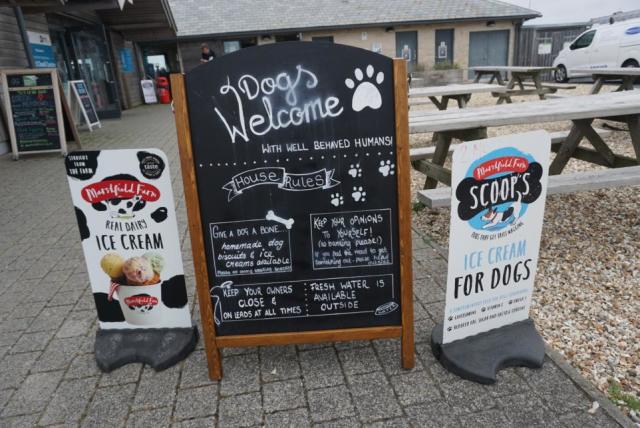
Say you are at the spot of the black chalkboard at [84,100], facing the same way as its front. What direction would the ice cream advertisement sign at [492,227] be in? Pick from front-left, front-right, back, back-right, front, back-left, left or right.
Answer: front

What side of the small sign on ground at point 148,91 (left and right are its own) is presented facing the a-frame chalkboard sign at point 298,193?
front

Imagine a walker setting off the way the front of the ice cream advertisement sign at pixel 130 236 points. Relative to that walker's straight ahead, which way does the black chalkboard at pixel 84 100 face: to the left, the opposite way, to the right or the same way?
the same way

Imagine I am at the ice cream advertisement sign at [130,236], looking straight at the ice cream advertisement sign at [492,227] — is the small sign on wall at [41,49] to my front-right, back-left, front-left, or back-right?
back-left

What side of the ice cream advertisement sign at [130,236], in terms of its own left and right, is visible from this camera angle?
front

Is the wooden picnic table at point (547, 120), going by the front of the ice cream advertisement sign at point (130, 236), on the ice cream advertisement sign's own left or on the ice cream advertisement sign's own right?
on the ice cream advertisement sign's own left

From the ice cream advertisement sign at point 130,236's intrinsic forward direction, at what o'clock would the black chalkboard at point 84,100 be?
The black chalkboard is roughly at 6 o'clock from the ice cream advertisement sign.

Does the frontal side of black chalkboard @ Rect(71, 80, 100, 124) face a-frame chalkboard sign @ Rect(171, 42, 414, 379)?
yes

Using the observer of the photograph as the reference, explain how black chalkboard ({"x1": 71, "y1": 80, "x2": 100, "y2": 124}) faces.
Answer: facing the viewer

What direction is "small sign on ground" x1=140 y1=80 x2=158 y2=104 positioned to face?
toward the camera

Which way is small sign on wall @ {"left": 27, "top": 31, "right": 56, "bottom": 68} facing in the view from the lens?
facing the viewer and to the right of the viewer

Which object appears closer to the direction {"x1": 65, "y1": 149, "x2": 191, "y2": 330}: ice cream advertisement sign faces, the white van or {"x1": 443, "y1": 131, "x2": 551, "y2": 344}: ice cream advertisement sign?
the ice cream advertisement sign

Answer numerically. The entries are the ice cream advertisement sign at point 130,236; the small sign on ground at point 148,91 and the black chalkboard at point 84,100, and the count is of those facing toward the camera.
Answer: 3

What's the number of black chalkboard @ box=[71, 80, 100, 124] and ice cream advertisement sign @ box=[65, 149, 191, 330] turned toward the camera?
2

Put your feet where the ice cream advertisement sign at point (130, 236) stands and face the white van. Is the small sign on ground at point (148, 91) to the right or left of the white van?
left
